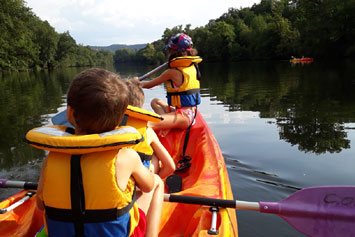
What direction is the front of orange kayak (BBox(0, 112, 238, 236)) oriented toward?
away from the camera

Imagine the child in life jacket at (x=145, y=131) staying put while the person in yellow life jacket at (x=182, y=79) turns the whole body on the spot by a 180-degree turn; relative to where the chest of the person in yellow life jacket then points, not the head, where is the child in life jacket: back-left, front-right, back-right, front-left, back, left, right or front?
front-right

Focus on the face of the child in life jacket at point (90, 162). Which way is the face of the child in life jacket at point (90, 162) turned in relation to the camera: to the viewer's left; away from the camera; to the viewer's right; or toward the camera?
away from the camera

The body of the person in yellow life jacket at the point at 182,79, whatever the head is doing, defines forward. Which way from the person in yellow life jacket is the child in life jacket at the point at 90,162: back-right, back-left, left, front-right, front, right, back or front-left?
back-left

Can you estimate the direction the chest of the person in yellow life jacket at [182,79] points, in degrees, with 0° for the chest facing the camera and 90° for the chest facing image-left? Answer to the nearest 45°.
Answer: approximately 135°
